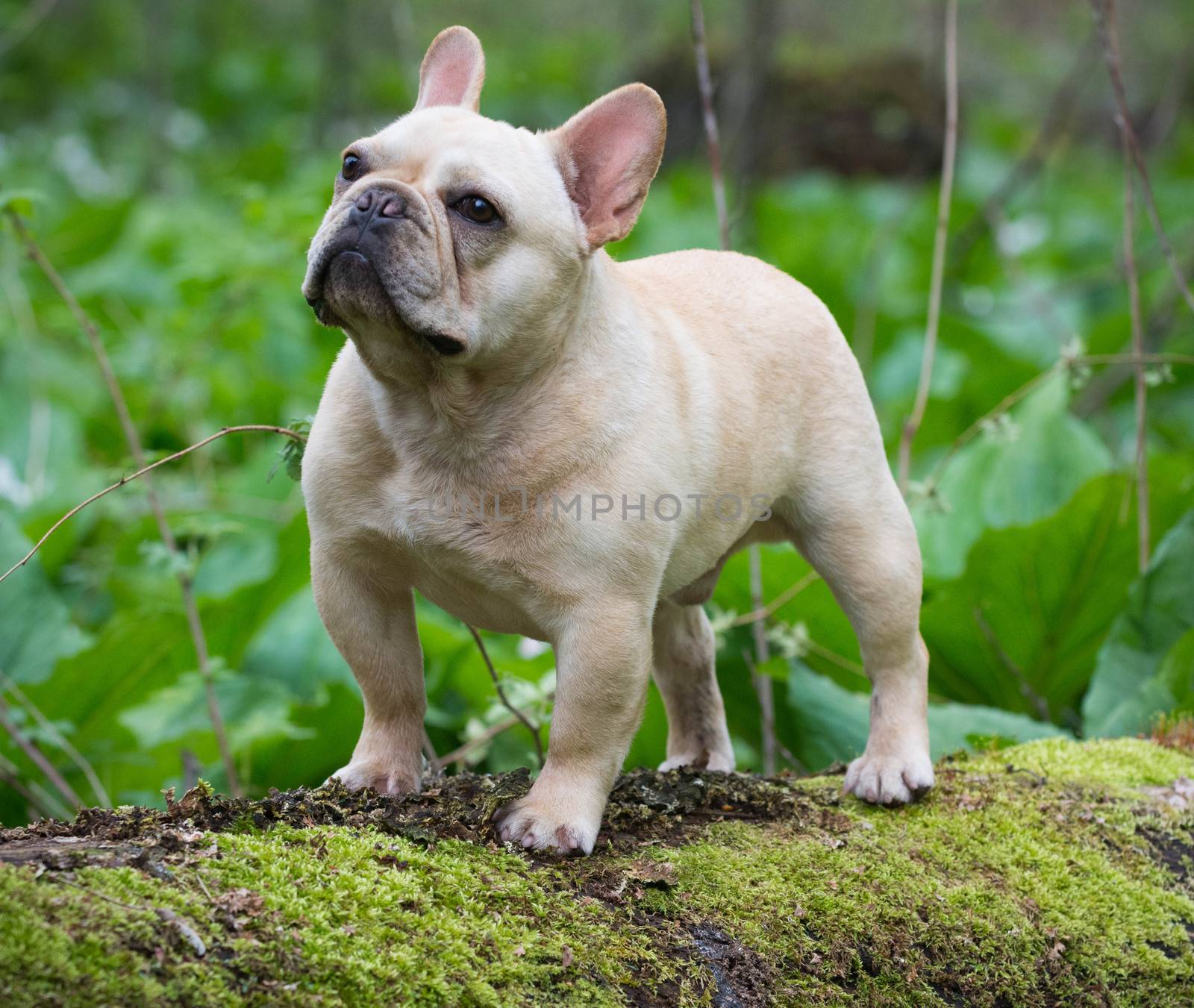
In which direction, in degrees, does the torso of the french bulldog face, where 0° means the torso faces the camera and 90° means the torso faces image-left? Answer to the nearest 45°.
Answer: approximately 45°

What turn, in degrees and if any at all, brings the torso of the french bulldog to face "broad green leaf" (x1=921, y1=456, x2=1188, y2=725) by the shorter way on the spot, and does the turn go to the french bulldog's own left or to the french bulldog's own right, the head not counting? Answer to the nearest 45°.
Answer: approximately 180°

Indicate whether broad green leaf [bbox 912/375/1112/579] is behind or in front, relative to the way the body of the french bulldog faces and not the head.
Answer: behind

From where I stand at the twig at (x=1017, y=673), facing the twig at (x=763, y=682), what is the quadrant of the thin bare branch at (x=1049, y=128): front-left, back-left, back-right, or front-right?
back-right

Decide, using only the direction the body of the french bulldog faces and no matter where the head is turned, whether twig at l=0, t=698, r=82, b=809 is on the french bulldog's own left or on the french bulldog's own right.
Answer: on the french bulldog's own right

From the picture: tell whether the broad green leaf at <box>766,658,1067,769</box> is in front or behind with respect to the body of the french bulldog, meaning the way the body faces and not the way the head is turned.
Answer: behind

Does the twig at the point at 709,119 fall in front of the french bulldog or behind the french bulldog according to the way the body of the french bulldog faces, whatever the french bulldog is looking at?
behind

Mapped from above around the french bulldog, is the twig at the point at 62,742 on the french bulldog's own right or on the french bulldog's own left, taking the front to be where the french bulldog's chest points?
on the french bulldog's own right
